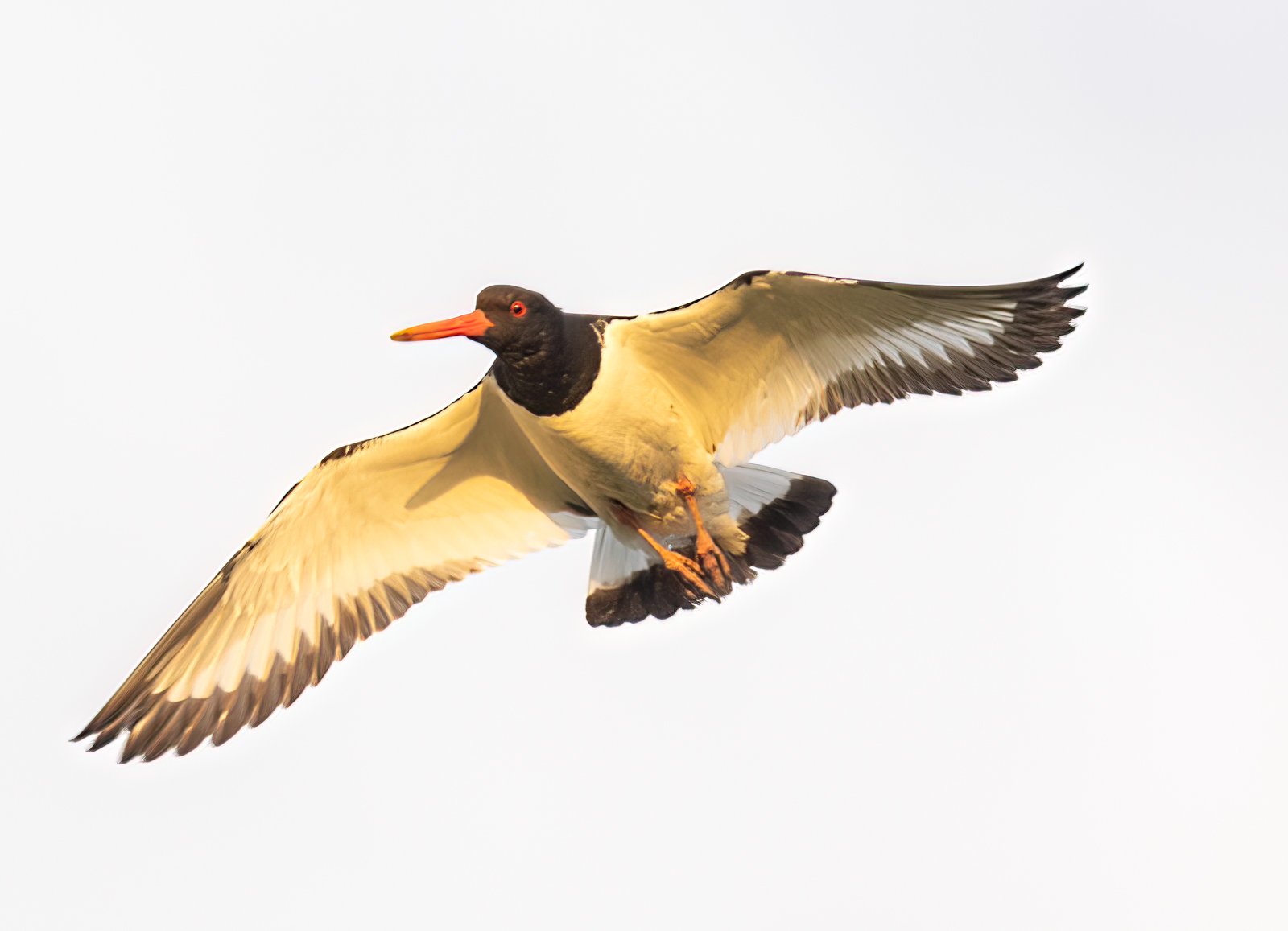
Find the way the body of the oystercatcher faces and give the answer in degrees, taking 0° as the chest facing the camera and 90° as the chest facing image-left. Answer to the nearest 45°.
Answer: approximately 45°
